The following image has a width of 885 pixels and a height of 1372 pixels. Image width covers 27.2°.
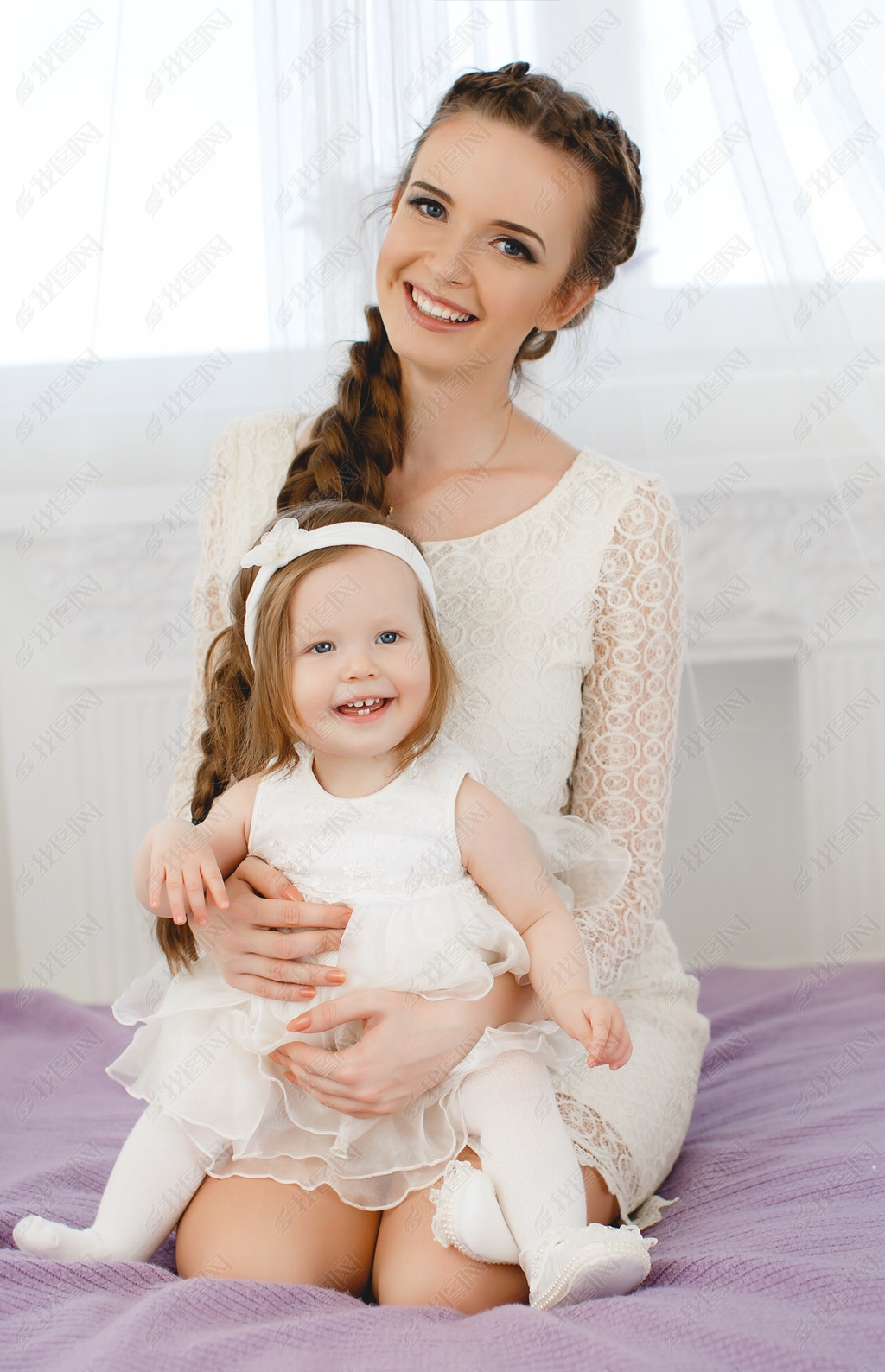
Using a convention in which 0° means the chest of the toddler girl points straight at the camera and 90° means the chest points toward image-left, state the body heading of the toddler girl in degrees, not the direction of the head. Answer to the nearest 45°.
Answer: approximately 0°
